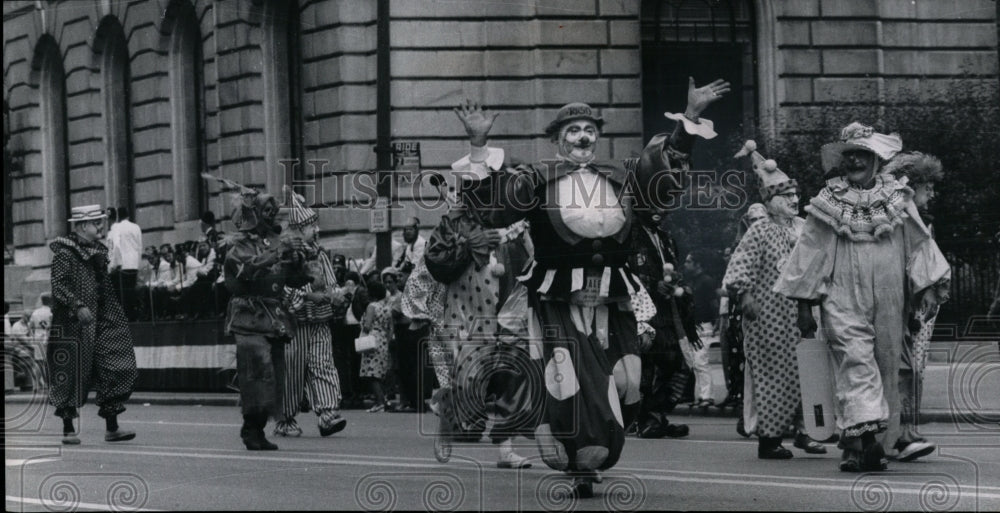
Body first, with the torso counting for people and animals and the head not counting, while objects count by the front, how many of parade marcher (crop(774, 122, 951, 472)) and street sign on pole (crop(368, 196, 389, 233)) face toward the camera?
2

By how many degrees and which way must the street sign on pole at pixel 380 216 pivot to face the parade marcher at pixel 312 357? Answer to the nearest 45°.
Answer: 0° — it already faces them

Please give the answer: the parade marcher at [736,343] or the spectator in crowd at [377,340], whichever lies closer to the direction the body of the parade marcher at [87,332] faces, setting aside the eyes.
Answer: the parade marcher

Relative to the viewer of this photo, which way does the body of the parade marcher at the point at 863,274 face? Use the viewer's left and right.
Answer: facing the viewer

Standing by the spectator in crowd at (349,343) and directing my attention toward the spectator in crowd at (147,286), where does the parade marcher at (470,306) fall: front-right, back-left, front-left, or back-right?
back-left

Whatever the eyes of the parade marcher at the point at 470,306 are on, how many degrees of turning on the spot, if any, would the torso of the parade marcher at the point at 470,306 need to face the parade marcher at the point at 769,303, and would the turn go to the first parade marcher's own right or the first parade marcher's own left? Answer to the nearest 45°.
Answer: approximately 45° to the first parade marcher's own left

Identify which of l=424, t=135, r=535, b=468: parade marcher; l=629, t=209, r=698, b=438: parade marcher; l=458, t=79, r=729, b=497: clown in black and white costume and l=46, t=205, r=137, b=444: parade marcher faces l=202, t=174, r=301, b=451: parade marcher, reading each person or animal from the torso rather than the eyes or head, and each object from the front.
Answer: l=46, t=205, r=137, b=444: parade marcher

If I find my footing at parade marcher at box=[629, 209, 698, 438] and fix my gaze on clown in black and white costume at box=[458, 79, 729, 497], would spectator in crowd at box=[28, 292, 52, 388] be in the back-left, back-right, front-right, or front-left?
back-right

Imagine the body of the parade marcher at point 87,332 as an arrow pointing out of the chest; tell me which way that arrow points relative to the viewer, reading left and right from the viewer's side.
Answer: facing the viewer and to the right of the viewer

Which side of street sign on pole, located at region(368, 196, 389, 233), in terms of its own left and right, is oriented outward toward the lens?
front

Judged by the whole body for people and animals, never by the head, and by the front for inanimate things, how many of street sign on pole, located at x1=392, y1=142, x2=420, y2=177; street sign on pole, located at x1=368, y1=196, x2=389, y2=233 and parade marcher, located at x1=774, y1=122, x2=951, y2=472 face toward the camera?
3

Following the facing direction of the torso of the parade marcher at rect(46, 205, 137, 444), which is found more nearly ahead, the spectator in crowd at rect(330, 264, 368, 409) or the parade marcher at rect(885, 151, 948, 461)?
the parade marcher

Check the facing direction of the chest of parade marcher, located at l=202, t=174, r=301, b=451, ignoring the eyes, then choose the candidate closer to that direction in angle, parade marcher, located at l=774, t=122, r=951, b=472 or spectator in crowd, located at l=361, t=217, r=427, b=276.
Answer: the parade marcher

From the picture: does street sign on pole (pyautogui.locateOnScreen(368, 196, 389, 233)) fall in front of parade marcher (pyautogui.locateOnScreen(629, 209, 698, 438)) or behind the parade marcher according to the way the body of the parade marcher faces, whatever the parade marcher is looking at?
behind

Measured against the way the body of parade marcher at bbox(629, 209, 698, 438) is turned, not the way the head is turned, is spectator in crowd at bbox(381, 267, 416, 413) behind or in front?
behind
